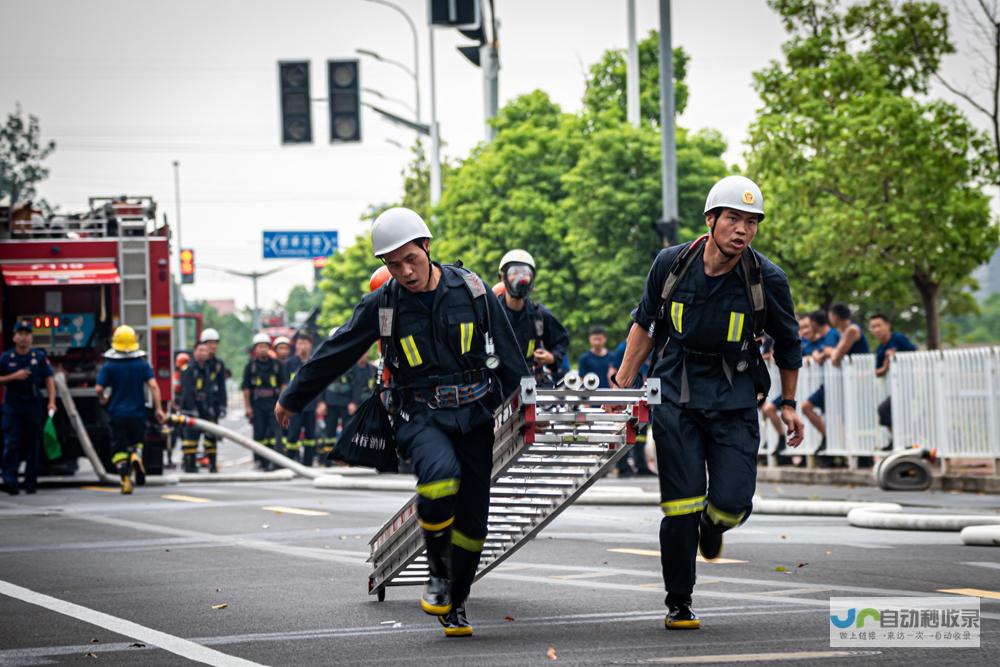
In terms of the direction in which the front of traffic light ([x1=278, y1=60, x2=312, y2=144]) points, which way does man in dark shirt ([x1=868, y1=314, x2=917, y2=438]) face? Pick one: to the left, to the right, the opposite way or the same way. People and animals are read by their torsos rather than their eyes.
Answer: to the right

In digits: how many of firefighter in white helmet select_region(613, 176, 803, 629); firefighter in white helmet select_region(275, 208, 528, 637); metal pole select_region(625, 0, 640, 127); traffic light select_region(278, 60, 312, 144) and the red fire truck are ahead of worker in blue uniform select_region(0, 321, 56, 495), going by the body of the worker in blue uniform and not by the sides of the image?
2

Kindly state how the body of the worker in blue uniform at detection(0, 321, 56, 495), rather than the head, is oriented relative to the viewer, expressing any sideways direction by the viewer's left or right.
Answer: facing the viewer

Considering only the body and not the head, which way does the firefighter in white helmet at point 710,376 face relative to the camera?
toward the camera

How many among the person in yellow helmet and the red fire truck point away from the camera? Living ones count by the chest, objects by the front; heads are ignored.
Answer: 2

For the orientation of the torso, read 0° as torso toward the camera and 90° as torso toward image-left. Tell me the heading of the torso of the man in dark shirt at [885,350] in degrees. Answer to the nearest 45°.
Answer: approximately 45°

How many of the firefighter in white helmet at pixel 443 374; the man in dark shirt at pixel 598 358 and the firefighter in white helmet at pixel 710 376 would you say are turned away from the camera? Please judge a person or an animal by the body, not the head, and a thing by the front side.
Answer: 0

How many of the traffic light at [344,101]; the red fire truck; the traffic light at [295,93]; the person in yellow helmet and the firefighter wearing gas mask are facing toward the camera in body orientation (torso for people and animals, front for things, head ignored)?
3

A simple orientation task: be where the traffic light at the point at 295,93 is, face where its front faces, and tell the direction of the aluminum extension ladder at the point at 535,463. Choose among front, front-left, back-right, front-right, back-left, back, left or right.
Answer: front

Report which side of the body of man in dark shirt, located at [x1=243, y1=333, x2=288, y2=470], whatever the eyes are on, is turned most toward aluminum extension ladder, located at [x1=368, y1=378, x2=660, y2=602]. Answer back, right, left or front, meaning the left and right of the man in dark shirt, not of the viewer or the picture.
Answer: front

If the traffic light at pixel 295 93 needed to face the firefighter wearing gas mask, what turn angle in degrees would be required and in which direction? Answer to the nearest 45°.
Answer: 0° — it already faces them

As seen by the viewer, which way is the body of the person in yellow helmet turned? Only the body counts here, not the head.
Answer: away from the camera

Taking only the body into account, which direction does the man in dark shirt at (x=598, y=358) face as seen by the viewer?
toward the camera
